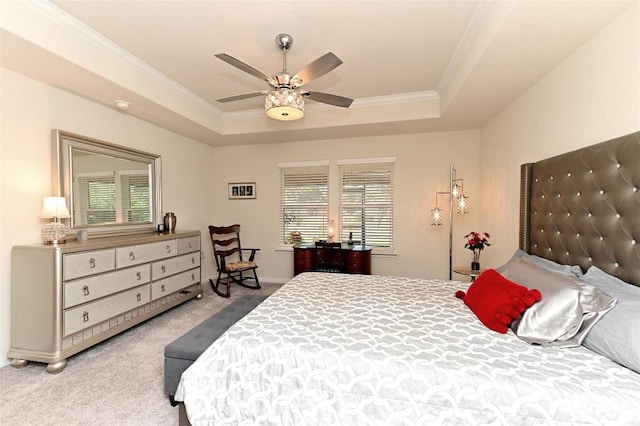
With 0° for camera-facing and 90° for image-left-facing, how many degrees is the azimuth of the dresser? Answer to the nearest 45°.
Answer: approximately 315°

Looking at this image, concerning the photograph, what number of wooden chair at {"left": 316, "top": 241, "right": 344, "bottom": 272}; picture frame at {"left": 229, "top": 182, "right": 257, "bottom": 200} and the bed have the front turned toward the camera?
1

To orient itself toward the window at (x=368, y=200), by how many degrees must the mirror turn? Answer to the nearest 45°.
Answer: approximately 45° to its left

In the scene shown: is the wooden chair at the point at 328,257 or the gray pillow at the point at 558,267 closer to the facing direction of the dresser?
the gray pillow

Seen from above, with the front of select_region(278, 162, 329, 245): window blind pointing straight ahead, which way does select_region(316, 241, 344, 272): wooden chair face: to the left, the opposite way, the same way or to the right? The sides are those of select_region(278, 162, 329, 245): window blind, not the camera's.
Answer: the opposite way

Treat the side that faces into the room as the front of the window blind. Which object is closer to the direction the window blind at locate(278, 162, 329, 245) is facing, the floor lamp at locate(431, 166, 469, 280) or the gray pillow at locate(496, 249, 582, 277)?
the gray pillow

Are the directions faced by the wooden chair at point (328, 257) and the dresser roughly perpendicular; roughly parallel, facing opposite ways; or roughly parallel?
roughly perpendicular

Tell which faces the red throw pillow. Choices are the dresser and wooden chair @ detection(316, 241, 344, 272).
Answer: the dresser

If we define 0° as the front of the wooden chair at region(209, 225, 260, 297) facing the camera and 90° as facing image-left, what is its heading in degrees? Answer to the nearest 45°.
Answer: approximately 315°

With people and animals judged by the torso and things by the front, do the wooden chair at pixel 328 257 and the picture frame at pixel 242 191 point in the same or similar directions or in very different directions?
very different directions

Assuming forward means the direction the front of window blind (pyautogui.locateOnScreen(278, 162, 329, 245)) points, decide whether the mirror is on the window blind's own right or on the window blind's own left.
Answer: on the window blind's own right

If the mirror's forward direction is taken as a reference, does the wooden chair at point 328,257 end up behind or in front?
in front

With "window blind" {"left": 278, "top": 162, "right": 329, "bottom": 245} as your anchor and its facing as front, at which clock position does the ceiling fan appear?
The ceiling fan is roughly at 12 o'clock from the window blind.

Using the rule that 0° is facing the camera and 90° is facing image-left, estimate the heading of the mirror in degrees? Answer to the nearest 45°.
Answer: approximately 315°

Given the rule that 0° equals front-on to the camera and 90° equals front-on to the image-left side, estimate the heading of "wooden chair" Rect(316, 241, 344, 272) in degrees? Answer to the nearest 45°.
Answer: approximately 180°

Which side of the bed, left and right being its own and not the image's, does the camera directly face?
left

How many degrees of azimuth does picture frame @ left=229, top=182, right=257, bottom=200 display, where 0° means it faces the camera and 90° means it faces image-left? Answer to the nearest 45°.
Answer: approximately 0°
